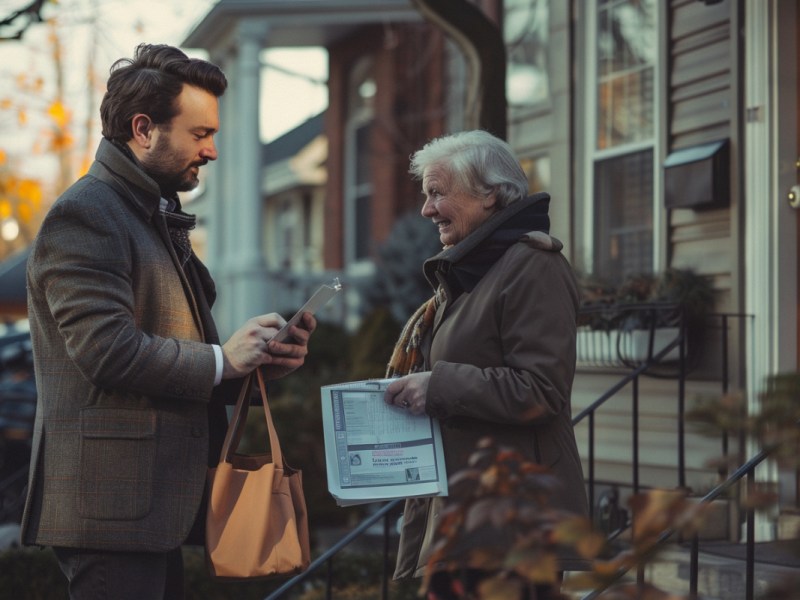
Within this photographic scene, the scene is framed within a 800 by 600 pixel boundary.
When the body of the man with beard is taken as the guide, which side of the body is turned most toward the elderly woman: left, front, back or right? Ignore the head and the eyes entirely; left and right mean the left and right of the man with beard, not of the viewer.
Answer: front

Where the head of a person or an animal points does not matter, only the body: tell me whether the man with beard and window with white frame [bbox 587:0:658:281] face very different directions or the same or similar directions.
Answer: very different directions

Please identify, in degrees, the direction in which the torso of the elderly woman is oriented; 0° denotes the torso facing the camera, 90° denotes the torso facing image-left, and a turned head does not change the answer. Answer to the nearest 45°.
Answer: approximately 90°

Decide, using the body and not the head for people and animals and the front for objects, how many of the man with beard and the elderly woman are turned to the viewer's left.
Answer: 1

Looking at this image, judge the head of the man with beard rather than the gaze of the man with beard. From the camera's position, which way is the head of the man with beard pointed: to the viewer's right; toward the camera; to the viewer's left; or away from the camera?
to the viewer's right

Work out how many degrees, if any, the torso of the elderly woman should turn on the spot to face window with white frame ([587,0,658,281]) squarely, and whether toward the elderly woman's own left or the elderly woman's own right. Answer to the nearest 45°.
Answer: approximately 90° to the elderly woman's own right

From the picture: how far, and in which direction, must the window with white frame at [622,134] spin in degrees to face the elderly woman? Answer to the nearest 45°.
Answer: approximately 45° to its left

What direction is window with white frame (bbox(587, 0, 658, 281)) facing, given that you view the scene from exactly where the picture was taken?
facing the viewer and to the left of the viewer

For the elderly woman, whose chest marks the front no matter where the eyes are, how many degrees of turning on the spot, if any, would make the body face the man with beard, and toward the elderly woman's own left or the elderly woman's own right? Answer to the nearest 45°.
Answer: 0° — they already face them

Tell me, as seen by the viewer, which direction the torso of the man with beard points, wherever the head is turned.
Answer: to the viewer's right

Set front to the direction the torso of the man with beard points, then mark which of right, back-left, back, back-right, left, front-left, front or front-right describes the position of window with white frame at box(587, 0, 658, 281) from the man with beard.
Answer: front-left

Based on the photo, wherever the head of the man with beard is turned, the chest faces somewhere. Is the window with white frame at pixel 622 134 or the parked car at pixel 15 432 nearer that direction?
the window with white frame

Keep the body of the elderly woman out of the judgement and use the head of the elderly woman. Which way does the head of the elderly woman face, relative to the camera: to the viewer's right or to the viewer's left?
to the viewer's left

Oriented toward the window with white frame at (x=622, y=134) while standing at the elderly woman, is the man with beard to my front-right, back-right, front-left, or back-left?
back-left
